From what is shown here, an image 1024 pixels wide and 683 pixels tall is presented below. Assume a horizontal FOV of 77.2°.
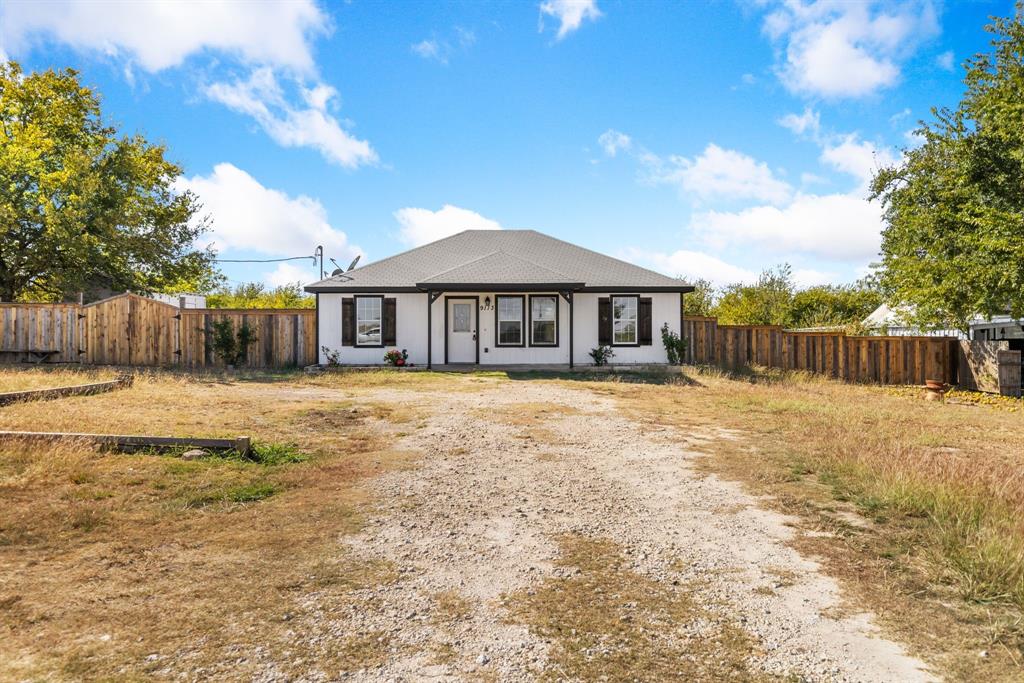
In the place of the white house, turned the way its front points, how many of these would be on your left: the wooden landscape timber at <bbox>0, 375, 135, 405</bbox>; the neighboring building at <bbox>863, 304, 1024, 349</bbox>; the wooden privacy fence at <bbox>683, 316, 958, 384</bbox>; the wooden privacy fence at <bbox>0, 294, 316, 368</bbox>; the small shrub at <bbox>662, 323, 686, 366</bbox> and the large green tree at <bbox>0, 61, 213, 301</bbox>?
3

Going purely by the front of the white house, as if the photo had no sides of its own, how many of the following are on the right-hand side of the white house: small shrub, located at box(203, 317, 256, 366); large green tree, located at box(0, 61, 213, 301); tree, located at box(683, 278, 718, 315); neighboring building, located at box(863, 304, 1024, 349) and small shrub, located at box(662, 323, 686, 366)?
2

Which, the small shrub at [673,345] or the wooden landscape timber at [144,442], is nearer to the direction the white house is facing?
the wooden landscape timber

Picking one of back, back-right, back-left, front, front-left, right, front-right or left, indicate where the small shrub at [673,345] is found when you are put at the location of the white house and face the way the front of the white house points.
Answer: left

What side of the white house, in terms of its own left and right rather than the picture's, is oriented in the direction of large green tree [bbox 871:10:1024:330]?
left

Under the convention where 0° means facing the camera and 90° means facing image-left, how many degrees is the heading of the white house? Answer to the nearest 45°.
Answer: approximately 0°

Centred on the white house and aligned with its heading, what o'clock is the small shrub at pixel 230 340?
The small shrub is roughly at 3 o'clock from the white house.

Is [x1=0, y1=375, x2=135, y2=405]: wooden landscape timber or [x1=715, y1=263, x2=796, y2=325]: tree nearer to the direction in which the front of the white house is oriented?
the wooden landscape timber

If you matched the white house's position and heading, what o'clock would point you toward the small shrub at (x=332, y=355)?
The small shrub is roughly at 3 o'clock from the white house.

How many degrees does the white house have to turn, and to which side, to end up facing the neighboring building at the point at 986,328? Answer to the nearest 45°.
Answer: approximately 90° to its left

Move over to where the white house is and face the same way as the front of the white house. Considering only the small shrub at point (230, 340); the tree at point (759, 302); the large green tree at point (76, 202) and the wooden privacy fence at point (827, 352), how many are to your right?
2

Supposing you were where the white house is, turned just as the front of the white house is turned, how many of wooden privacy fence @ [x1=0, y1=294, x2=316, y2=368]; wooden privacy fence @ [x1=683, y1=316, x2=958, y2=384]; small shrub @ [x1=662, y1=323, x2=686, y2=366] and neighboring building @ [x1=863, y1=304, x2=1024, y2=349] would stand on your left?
3

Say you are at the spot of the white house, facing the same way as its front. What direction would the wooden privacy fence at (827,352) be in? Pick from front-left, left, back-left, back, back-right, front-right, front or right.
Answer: left
